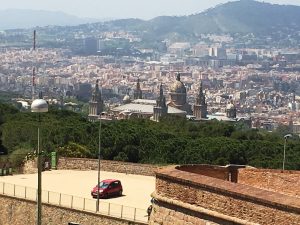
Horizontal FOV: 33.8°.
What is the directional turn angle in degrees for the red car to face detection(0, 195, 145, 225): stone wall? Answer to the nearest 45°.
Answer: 0° — it already faces it

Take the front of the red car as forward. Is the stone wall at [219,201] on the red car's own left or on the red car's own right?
on the red car's own left

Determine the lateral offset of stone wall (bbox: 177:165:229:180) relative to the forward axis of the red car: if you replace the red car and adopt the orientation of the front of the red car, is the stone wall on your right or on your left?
on your left

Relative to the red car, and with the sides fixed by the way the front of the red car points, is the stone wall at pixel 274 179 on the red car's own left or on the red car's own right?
on the red car's own left

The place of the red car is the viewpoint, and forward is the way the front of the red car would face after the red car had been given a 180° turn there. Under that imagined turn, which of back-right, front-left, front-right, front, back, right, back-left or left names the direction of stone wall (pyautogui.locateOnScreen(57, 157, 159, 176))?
front-left

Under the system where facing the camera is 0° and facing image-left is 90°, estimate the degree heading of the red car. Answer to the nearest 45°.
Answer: approximately 45°

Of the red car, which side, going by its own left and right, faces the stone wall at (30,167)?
right
